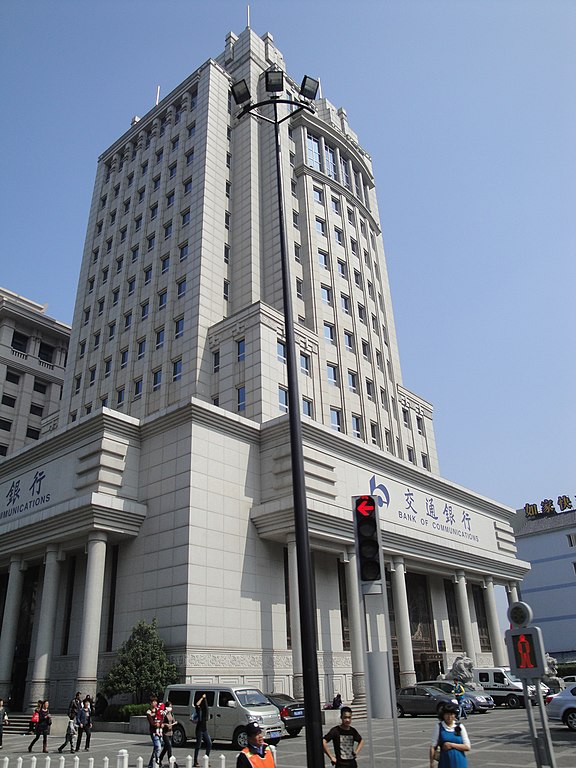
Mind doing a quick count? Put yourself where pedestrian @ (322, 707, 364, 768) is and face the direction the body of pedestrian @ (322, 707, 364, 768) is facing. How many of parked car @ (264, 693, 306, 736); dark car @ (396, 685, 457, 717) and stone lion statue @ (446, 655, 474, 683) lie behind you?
3

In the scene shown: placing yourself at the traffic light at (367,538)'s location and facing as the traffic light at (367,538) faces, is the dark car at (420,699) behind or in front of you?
behind

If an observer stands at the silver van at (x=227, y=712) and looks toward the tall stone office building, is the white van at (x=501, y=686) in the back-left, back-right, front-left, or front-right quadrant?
front-right

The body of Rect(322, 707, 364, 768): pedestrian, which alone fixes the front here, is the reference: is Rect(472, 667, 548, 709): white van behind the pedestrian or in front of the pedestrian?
behind

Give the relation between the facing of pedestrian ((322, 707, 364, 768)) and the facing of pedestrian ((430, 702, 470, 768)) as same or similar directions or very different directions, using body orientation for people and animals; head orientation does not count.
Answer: same or similar directions

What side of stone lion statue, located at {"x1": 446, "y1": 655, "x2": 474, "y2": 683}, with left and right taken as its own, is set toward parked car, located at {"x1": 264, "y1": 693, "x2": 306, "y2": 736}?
right

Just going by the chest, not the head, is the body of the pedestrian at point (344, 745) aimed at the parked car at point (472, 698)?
no

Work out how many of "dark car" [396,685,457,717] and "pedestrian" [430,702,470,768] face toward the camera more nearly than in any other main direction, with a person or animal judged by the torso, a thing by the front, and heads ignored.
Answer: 1

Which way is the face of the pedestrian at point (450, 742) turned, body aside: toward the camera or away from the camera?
toward the camera

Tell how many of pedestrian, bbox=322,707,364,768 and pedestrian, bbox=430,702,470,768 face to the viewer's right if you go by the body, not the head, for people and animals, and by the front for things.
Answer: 0

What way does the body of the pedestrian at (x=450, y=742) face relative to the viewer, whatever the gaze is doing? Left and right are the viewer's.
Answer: facing the viewer

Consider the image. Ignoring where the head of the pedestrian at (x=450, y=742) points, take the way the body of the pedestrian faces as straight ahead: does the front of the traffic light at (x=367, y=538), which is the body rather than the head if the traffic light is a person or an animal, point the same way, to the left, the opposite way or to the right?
the same way

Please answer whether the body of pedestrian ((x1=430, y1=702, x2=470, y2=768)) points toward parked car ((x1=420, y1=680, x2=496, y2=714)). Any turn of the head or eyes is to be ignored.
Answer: no

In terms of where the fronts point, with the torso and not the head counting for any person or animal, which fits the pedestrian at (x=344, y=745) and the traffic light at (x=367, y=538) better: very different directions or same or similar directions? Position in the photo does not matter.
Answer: same or similar directions

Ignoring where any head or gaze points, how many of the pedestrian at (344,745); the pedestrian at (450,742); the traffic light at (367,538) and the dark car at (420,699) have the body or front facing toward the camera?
3
